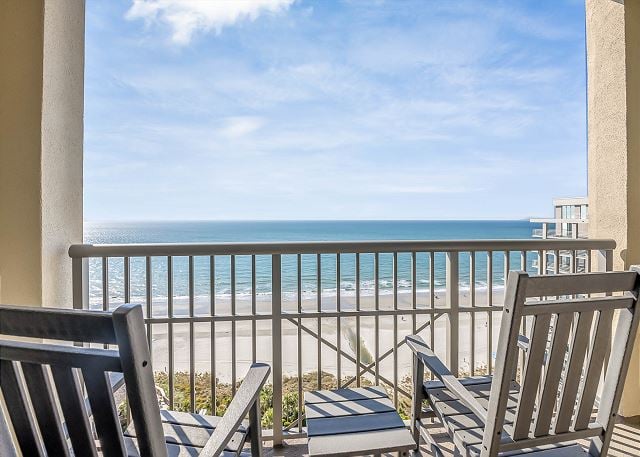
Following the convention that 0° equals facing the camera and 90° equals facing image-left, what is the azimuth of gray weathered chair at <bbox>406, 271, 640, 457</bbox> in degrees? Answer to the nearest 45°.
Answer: approximately 135°

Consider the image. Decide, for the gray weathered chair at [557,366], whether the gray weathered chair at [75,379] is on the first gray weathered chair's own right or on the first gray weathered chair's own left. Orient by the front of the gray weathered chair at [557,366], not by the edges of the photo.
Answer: on the first gray weathered chair's own left

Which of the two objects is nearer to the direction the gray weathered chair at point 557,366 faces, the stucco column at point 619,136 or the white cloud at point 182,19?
the white cloud

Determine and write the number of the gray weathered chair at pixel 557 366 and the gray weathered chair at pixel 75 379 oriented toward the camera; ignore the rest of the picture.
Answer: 0

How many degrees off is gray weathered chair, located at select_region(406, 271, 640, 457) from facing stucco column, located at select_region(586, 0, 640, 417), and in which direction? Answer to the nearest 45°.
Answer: approximately 45° to its right

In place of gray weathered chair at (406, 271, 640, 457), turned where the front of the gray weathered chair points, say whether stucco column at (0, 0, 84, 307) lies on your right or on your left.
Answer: on your left

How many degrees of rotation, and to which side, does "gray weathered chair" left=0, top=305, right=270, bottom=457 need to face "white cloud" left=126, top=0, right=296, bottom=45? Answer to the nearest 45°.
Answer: approximately 45° to its left

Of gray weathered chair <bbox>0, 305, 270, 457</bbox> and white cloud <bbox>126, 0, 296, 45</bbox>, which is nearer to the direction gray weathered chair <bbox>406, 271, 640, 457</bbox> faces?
the white cloud

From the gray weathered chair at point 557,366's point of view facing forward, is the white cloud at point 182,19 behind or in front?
in front

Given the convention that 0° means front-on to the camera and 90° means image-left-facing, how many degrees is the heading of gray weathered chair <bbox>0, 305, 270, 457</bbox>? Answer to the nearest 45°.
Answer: approximately 225°

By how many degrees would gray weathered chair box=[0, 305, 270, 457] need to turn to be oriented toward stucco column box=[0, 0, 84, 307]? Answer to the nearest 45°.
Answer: approximately 45° to its left

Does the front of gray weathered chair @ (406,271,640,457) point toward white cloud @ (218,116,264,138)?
yes
